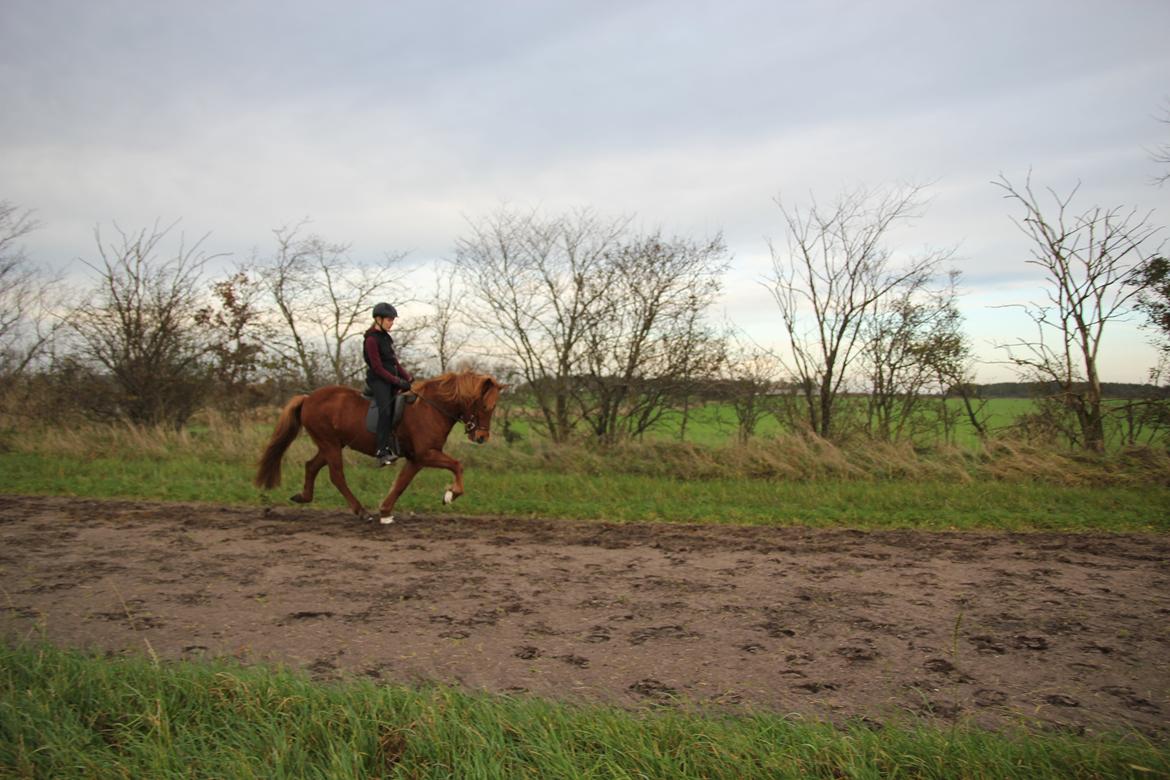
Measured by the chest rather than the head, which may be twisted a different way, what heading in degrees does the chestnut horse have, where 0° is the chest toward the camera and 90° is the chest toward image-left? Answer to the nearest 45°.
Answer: approximately 270°

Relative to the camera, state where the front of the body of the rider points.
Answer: to the viewer's right
